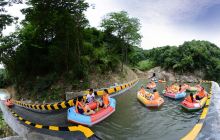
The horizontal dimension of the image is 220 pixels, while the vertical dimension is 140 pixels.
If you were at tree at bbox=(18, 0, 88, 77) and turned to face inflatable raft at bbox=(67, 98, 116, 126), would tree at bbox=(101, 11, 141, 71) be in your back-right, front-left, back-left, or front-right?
back-left

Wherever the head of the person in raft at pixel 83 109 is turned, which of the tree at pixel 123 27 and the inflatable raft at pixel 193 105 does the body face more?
the inflatable raft
